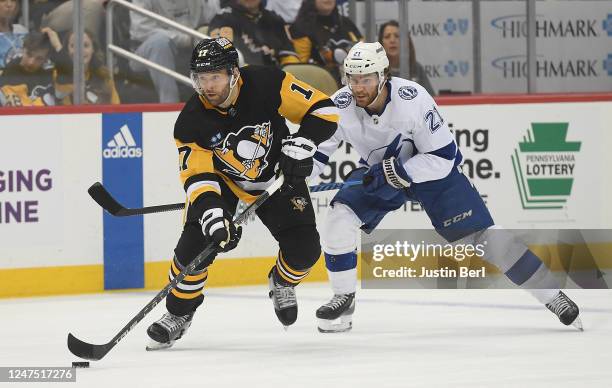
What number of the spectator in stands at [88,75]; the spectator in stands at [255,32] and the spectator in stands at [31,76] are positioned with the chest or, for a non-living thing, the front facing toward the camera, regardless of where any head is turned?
3

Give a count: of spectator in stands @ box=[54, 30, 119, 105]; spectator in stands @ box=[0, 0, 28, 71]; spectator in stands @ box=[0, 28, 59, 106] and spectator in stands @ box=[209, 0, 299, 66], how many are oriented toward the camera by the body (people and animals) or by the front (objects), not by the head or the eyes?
4

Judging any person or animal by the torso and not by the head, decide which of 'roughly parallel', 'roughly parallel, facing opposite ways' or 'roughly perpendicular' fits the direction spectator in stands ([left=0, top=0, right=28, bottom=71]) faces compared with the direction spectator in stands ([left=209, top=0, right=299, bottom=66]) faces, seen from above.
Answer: roughly parallel

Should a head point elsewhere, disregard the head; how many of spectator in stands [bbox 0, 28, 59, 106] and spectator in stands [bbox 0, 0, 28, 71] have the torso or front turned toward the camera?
2

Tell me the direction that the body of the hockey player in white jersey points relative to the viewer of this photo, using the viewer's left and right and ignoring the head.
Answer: facing the viewer and to the left of the viewer

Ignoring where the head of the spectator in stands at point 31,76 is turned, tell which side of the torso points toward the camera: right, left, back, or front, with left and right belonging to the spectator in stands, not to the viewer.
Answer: front

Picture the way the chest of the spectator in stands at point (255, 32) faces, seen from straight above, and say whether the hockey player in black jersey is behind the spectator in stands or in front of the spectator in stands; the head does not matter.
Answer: in front

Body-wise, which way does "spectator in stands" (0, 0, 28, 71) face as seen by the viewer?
toward the camera
